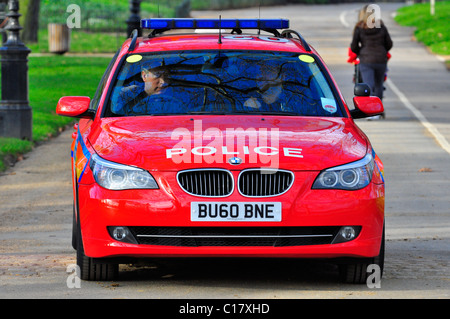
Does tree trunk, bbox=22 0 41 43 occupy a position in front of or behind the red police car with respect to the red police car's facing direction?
behind

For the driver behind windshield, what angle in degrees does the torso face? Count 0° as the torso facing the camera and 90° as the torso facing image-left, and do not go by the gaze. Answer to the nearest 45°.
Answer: approximately 315°

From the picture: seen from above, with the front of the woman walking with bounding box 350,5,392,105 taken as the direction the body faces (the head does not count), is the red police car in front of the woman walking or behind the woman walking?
behind

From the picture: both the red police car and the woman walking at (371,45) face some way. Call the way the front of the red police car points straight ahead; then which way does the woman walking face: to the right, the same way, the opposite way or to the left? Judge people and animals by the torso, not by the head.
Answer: the opposite way

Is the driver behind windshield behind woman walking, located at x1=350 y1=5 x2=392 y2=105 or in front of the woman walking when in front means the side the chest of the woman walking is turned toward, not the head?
behind

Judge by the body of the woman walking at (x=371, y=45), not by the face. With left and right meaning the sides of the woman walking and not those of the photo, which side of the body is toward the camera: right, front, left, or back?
back

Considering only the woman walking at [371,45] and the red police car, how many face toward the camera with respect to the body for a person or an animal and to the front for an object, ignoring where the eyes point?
1

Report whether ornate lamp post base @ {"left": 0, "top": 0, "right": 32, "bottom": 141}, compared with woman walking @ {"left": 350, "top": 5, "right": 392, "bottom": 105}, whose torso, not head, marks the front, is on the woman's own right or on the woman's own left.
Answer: on the woman's own left
